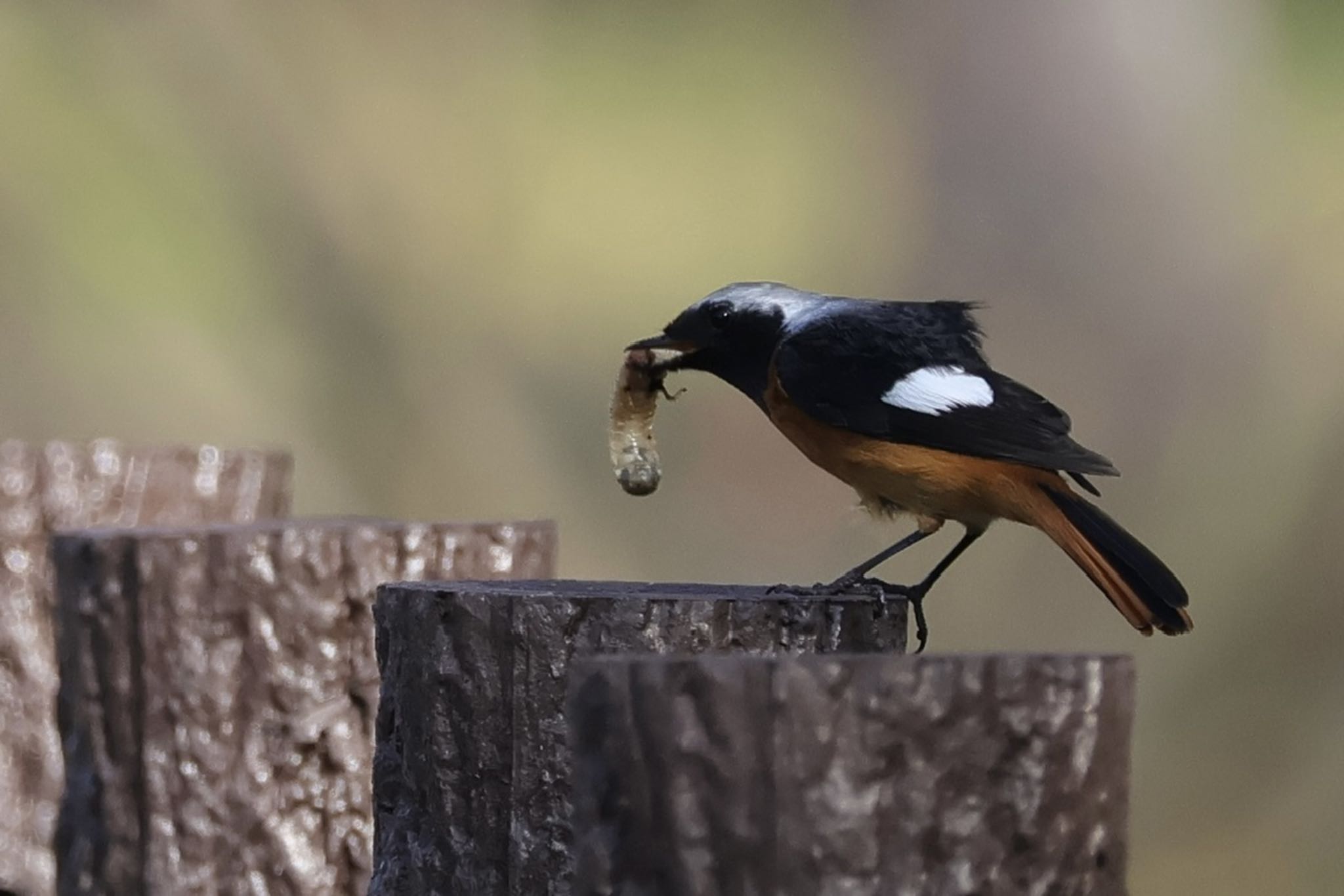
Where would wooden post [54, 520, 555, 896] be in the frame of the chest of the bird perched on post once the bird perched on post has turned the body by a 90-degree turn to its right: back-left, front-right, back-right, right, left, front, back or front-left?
left

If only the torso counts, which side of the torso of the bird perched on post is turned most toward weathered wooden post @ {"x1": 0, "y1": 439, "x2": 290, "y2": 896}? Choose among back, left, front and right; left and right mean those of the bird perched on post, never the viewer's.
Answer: front

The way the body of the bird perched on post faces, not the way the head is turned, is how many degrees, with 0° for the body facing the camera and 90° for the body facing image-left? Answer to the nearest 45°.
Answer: approximately 90°

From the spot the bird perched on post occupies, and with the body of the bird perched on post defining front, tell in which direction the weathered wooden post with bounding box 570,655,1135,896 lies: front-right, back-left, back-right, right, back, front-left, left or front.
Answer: left
